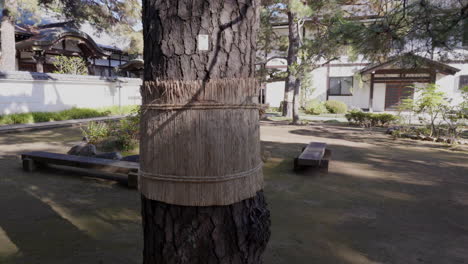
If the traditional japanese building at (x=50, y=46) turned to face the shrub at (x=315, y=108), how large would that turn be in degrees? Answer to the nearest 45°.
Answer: approximately 45° to its left

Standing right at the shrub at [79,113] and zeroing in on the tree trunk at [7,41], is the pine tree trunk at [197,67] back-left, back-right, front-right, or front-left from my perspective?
back-left

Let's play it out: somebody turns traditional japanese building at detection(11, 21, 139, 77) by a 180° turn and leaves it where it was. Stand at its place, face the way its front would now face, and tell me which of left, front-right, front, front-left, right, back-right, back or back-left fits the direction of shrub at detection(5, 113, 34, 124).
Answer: back-left

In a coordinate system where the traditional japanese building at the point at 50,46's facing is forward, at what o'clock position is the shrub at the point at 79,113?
The shrub is roughly at 1 o'clock from the traditional japanese building.

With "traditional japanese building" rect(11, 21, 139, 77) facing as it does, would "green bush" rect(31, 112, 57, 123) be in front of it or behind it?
in front

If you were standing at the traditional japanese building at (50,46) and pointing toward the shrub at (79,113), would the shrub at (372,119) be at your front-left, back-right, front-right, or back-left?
front-left

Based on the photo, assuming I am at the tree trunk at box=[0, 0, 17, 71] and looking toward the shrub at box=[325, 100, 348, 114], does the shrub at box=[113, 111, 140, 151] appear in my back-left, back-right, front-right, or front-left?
front-right
